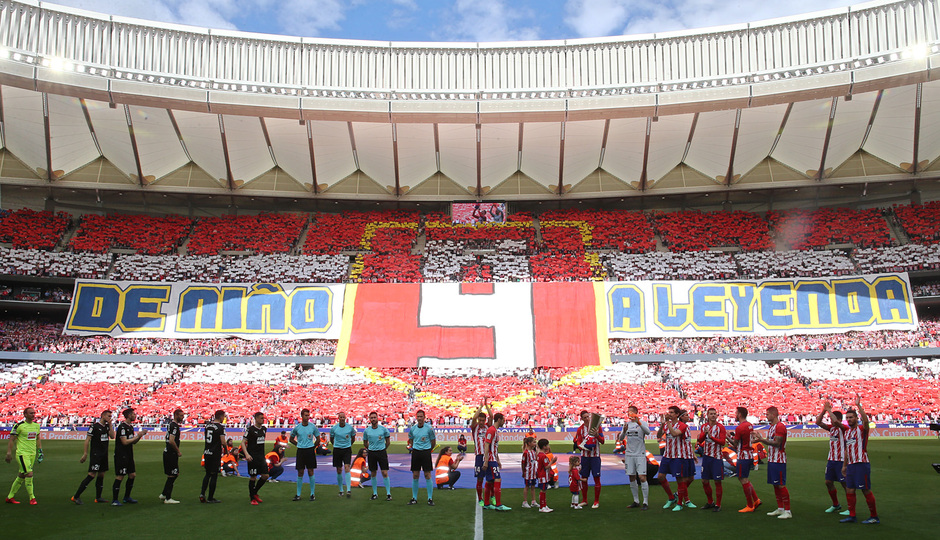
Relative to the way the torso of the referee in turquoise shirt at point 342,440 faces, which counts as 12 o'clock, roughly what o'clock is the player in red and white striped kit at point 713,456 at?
The player in red and white striped kit is roughly at 10 o'clock from the referee in turquoise shirt.

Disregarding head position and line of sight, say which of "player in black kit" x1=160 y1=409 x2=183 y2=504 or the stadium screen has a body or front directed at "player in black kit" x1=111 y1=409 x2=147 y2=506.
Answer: the stadium screen

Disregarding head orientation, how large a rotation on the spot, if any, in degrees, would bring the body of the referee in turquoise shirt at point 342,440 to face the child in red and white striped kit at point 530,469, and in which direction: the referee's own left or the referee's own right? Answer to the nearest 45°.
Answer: approximately 45° to the referee's own left

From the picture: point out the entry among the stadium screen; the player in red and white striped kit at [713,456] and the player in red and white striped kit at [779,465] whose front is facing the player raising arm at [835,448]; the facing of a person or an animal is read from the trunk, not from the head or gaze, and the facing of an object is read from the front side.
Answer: the stadium screen

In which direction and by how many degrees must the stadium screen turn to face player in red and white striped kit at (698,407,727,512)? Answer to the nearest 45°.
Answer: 0° — it already faces them

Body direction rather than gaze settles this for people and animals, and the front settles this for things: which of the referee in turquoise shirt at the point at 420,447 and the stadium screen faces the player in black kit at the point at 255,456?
the stadium screen

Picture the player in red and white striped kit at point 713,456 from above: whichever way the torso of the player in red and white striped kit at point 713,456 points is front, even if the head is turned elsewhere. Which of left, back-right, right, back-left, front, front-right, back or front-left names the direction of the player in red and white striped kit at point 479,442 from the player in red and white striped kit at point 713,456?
front-right

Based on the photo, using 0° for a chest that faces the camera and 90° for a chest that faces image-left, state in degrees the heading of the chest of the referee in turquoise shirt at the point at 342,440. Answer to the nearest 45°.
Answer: approximately 0°
